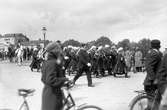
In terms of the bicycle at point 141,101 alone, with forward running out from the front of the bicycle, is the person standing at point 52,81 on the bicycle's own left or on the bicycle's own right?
on the bicycle's own right

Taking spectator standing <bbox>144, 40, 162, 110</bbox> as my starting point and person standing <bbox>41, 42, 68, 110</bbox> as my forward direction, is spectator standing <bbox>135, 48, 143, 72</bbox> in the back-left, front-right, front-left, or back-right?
back-right
